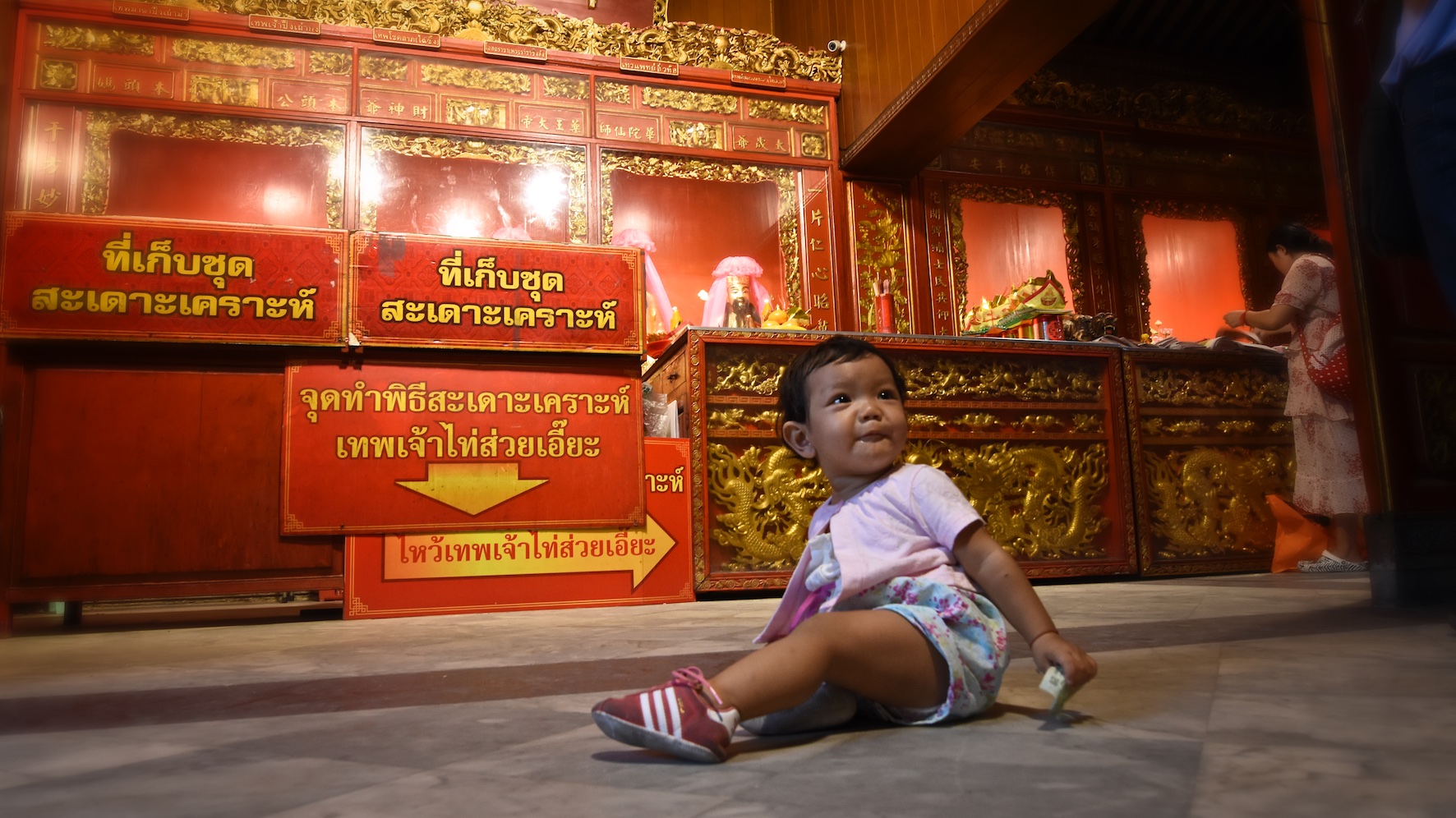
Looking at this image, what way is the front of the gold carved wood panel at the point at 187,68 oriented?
toward the camera

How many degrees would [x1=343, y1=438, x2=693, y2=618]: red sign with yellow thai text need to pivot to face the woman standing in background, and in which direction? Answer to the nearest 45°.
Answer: approximately 90° to its left

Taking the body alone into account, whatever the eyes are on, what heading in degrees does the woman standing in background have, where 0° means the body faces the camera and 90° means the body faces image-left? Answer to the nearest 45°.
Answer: approximately 90°

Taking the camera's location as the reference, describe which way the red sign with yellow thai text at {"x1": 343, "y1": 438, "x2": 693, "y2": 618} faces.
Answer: facing the viewer

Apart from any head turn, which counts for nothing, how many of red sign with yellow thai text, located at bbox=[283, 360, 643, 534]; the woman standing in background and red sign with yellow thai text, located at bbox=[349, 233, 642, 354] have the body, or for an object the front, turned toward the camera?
2

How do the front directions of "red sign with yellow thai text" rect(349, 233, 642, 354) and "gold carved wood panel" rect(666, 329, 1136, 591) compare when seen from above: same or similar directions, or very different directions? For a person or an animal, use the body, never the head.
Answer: same or similar directions

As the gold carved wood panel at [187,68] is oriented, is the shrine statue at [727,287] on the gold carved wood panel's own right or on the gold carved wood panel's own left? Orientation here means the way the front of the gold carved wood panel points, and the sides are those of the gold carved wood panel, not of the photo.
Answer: on the gold carved wood panel's own left

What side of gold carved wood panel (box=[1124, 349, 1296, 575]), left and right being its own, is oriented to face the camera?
front

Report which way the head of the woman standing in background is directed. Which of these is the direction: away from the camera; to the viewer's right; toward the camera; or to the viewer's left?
to the viewer's left

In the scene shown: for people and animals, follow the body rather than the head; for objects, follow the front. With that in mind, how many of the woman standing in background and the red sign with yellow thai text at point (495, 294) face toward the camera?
1

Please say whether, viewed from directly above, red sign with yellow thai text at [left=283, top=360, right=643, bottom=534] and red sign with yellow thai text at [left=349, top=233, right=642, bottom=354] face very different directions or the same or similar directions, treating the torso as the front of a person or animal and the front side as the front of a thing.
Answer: same or similar directions

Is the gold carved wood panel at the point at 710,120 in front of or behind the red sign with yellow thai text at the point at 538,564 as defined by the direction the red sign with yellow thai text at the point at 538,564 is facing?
behind

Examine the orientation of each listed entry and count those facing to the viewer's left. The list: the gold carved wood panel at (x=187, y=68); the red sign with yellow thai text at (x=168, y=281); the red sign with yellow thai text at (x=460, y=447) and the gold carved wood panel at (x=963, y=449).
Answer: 0

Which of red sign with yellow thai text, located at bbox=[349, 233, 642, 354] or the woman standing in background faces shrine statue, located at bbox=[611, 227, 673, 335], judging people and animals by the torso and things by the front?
the woman standing in background

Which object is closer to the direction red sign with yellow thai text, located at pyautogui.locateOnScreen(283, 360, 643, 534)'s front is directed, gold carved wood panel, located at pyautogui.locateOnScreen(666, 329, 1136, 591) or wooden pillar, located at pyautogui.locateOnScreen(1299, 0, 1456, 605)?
the wooden pillar
